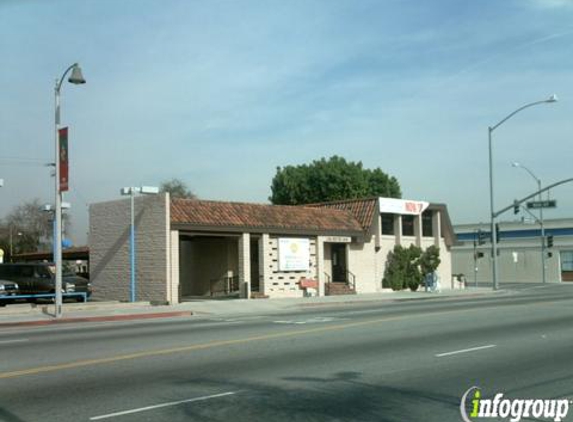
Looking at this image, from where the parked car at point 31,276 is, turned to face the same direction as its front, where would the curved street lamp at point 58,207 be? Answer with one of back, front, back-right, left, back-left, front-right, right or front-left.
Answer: front-right

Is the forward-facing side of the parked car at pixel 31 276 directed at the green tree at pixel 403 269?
no
